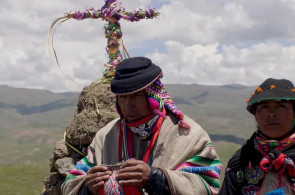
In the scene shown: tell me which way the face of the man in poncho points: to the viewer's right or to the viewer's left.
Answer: to the viewer's left

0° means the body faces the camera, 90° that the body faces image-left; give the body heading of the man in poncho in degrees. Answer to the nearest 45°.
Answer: approximately 45°

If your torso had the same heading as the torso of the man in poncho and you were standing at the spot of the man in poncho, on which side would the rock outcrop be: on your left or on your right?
on your right

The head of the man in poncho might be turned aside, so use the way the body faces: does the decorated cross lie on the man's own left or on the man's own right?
on the man's own right
